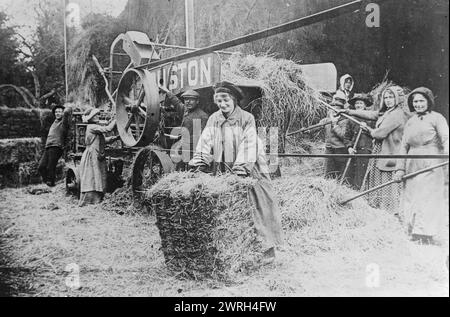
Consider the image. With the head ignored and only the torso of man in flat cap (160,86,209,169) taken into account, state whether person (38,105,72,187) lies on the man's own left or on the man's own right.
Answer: on the man's own right

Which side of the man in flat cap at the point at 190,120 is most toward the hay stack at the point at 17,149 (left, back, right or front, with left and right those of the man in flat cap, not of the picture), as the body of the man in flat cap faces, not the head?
right

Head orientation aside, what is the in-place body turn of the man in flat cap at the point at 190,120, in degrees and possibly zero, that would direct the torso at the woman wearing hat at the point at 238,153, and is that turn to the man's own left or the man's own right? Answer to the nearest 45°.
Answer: approximately 45° to the man's own left

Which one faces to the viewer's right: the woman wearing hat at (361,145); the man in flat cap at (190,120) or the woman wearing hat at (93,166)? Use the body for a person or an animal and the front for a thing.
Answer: the woman wearing hat at (93,166)

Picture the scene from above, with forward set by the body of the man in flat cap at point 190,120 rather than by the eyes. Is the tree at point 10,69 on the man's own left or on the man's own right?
on the man's own right

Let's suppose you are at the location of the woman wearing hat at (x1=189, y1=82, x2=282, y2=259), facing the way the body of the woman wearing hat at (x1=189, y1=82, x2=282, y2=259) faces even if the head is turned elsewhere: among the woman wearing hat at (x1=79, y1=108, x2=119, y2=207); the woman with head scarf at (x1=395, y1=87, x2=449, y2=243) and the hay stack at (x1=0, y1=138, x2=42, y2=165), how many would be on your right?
2

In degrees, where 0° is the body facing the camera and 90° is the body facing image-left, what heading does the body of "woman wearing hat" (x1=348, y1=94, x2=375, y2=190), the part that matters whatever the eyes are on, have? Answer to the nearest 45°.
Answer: approximately 45°

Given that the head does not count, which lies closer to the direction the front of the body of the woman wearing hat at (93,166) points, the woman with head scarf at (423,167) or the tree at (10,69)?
the woman with head scarf
